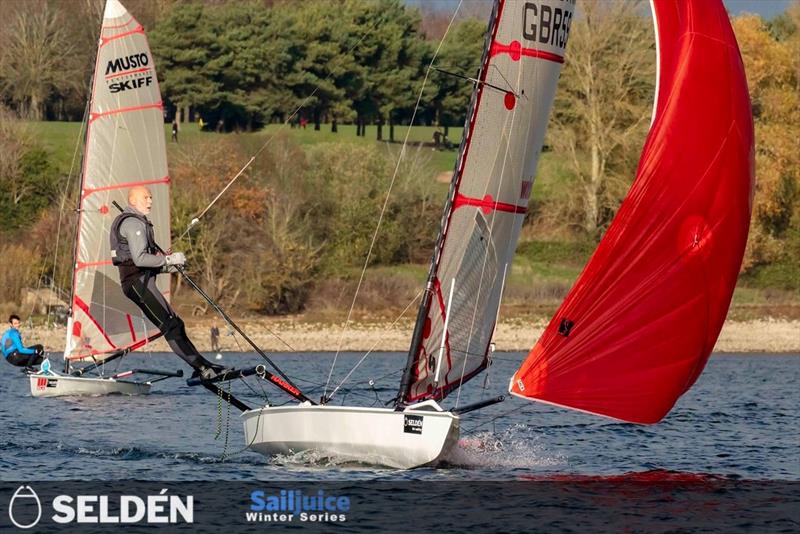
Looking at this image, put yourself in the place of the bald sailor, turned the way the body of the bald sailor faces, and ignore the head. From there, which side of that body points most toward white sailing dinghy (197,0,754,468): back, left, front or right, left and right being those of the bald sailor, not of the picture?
front

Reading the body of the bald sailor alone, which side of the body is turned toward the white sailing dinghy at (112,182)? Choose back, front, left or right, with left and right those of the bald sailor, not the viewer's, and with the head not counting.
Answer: left

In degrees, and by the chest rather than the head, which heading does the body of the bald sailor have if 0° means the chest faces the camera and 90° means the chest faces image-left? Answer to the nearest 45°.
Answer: approximately 270°

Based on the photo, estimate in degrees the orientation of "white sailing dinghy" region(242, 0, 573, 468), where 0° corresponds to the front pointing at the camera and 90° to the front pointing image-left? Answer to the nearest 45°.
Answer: approximately 315°

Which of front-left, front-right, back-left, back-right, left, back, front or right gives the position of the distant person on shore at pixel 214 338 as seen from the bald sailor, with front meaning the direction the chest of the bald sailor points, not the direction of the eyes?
left

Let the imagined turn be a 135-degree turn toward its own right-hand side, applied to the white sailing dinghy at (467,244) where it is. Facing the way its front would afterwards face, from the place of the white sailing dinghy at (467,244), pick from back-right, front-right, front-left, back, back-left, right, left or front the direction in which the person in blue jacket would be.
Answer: front-right

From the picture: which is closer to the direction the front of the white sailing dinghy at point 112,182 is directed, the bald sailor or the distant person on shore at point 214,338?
the bald sailor
